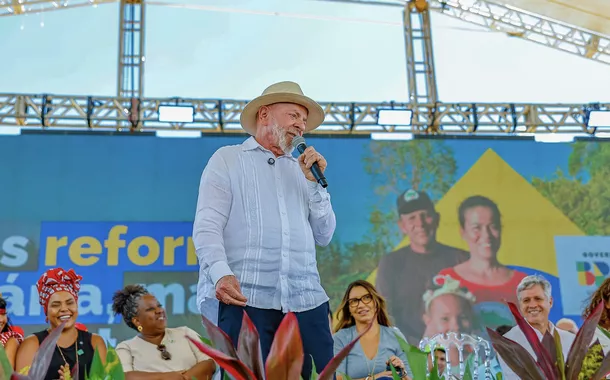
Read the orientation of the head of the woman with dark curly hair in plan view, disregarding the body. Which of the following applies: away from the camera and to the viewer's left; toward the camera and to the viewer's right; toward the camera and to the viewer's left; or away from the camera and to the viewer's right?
toward the camera and to the viewer's right

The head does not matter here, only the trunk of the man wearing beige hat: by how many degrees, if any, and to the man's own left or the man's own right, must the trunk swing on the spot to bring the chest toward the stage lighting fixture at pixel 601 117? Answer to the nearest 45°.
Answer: approximately 90° to the man's own left

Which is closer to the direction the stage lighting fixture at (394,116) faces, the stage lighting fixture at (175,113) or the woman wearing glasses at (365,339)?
the woman wearing glasses

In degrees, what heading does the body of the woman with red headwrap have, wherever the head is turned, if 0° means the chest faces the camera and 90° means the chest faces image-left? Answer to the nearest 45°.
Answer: approximately 0°

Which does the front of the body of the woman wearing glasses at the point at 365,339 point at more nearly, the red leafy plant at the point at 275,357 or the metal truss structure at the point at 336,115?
the red leafy plant

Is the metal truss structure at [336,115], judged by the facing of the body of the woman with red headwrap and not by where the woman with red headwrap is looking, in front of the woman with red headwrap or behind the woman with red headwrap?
behind
